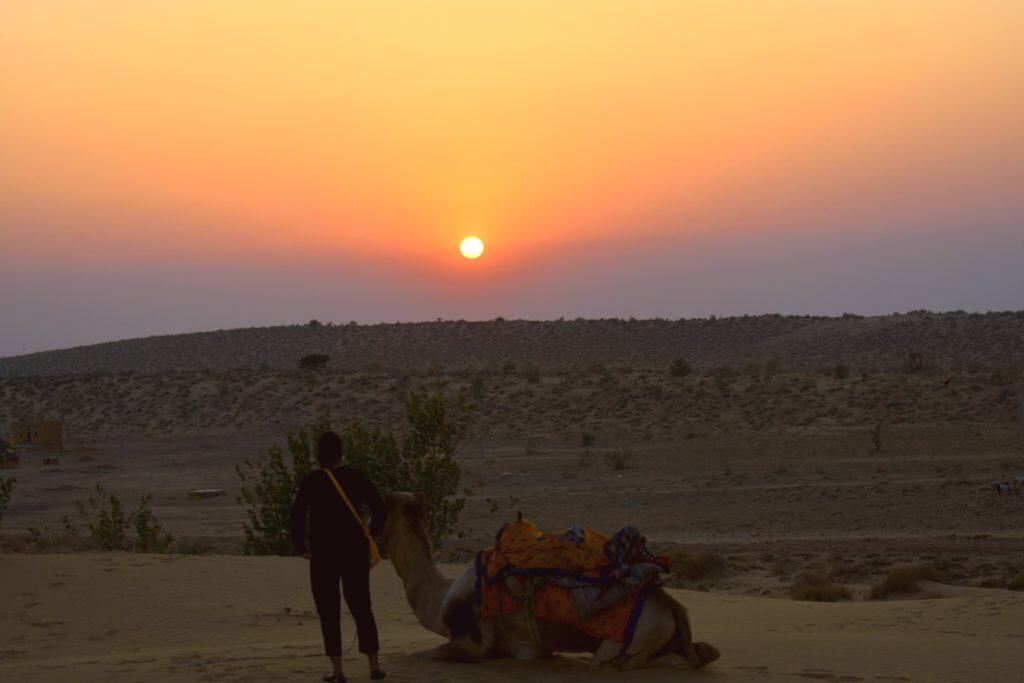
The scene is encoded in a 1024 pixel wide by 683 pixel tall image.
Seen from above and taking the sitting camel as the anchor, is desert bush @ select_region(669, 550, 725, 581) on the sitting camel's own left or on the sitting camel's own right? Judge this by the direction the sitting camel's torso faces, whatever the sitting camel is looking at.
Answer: on the sitting camel's own right

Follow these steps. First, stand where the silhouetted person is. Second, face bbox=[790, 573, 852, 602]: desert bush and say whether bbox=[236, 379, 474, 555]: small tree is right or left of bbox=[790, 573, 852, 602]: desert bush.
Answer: left

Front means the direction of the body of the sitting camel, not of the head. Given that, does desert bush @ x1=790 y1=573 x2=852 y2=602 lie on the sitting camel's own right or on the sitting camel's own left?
on the sitting camel's own right

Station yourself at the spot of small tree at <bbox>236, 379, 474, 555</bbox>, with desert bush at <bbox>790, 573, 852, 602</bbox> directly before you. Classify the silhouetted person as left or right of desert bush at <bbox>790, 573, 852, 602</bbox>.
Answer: right

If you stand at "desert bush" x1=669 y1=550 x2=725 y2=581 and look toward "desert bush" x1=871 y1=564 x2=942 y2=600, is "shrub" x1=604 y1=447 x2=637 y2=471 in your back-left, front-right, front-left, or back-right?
back-left

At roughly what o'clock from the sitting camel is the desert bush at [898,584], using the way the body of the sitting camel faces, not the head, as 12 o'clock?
The desert bush is roughly at 4 o'clock from the sitting camel.

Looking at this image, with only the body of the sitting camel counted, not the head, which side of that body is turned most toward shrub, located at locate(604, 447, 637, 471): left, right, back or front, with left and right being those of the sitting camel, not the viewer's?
right

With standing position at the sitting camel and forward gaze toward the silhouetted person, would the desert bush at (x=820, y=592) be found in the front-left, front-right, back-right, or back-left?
back-right

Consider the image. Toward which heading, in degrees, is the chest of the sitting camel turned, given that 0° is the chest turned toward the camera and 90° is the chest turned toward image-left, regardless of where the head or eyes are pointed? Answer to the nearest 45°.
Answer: approximately 90°

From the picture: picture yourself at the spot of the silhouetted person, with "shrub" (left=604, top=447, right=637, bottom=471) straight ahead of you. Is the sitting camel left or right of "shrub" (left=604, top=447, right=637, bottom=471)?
right
